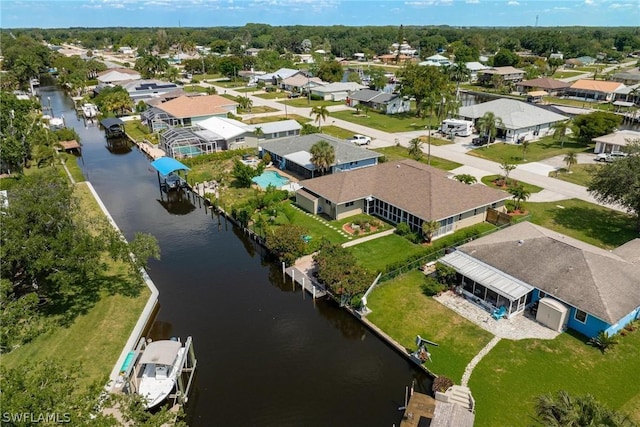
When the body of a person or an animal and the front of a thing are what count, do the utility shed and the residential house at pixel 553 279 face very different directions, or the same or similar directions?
very different directions

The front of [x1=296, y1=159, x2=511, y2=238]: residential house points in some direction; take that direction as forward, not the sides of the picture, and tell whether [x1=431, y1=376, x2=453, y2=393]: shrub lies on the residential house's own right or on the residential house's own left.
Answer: on the residential house's own right

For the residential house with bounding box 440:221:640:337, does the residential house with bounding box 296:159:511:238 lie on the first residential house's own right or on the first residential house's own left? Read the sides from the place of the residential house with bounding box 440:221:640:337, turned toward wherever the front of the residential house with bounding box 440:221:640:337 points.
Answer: on the first residential house's own left

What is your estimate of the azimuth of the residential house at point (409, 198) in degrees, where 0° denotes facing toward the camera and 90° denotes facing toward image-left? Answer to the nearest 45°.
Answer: approximately 225°

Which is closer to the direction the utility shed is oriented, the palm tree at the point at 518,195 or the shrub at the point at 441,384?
the shrub

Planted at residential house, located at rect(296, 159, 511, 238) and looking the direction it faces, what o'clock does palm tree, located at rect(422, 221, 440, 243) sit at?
The palm tree is roughly at 4 o'clock from the residential house.

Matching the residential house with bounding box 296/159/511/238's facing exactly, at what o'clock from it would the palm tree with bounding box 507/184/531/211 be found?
The palm tree is roughly at 1 o'clock from the residential house.

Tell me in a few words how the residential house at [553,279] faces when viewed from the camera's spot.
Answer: facing away from the viewer and to the right of the viewer

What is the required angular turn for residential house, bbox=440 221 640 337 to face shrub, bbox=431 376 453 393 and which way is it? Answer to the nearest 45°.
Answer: approximately 135° to its right

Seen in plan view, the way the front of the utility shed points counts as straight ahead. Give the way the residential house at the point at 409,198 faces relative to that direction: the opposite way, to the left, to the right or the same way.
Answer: the opposite way

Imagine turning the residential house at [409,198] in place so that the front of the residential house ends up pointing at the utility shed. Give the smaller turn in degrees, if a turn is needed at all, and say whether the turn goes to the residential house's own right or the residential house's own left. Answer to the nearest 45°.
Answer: approximately 90° to the residential house's own right

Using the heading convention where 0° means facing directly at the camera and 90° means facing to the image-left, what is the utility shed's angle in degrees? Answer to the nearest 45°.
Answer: approximately 45°
